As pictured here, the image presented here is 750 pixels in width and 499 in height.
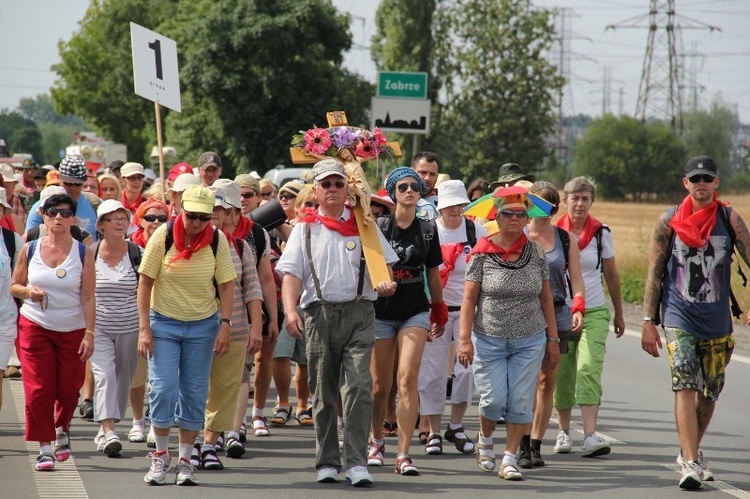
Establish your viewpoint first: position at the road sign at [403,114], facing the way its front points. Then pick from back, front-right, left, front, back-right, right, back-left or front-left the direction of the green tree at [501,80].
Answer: back

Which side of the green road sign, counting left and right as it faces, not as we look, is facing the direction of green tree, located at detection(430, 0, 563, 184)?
back

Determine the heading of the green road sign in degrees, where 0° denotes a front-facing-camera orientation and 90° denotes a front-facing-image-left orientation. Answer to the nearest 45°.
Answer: approximately 0°
